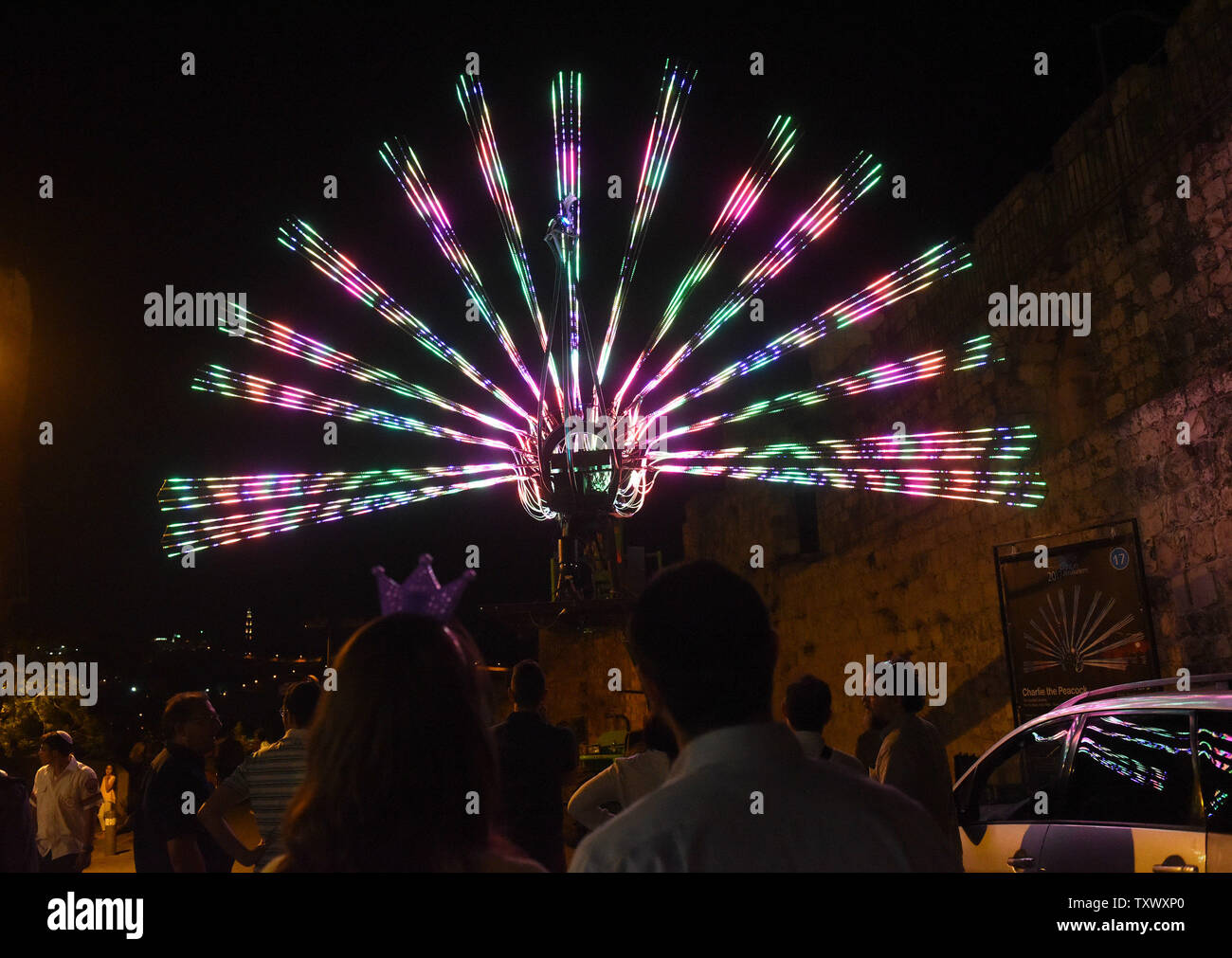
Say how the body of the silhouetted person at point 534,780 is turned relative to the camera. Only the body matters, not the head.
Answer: away from the camera

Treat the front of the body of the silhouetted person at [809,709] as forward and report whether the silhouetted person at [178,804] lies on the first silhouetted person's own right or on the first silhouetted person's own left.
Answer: on the first silhouetted person's own left

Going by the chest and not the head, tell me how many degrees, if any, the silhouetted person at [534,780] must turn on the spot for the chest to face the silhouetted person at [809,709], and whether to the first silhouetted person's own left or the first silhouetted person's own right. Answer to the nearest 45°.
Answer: approximately 90° to the first silhouetted person's own right

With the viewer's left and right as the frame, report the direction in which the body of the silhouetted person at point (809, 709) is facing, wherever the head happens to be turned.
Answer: facing away from the viewer

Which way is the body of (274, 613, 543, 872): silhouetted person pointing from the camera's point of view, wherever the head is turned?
away from the camera

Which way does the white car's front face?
to the viewer's left

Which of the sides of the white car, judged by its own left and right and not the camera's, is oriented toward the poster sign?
right

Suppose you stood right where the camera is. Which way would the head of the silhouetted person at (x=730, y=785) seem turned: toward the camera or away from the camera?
away from the camera

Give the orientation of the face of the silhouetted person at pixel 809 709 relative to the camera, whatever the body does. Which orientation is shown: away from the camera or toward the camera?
away from the camera
